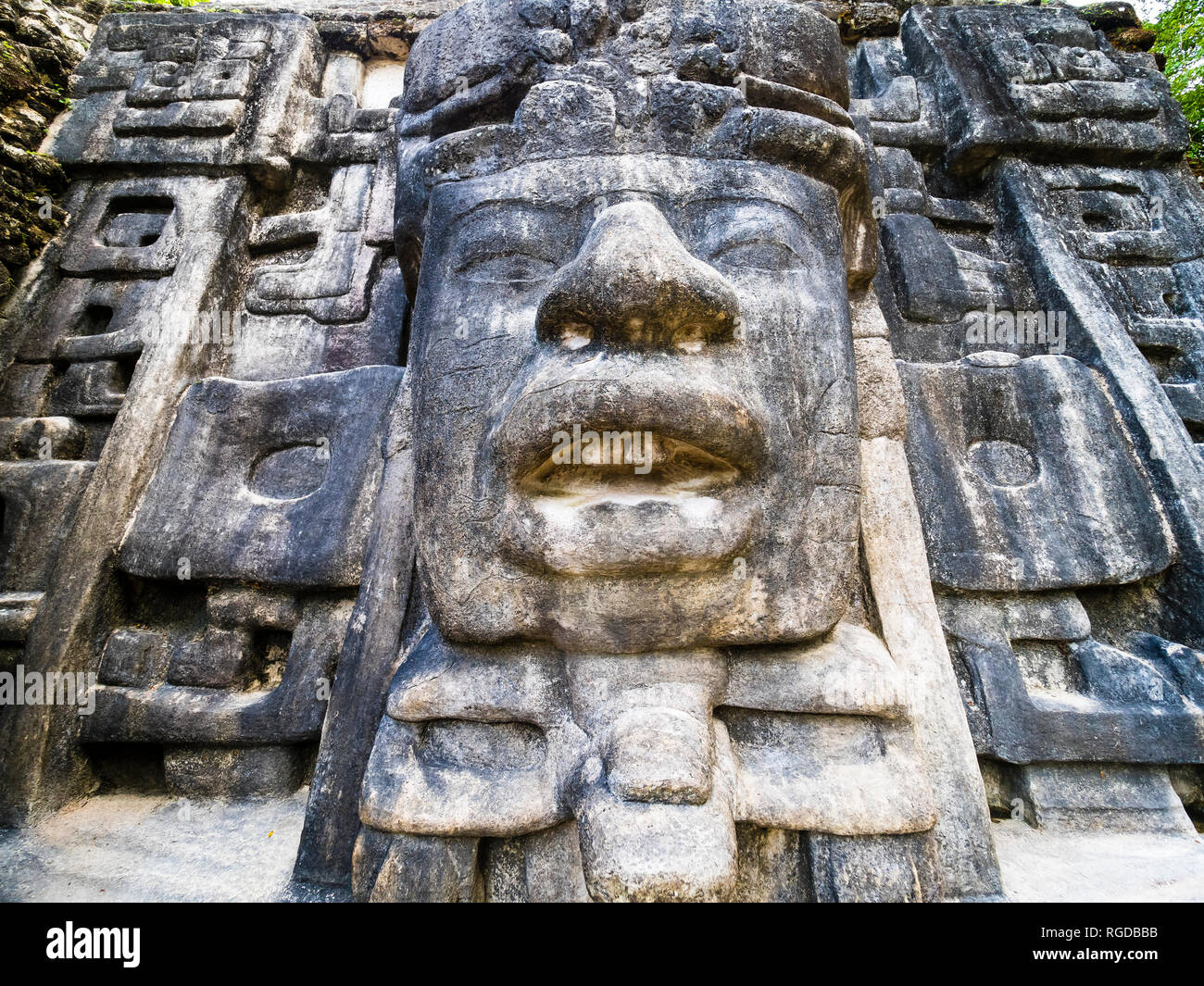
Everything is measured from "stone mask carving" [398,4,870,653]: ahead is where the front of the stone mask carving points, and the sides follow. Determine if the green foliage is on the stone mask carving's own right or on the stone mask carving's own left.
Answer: on the stone mask carving's own left

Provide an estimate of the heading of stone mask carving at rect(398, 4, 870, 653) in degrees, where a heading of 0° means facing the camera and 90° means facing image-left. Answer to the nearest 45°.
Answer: approximately 0°

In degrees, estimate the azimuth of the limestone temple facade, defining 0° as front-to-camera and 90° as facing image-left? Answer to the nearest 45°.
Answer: approximately 0°

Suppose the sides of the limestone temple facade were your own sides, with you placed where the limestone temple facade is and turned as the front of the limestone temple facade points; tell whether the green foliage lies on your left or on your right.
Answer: on your left
